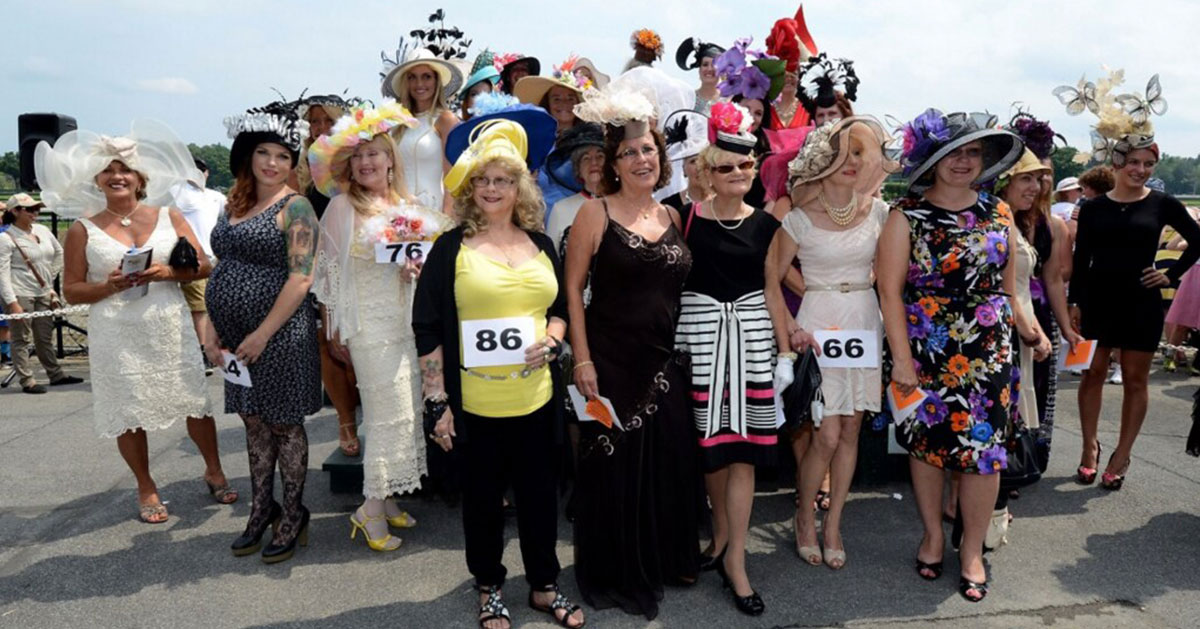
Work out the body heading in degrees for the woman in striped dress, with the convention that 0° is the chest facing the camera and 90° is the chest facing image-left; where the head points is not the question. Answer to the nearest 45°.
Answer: approximately 0°

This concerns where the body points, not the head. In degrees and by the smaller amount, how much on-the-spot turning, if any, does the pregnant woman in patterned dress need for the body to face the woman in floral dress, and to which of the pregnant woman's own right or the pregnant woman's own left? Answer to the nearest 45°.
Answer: approximately 90° to the pregnant woman's own left

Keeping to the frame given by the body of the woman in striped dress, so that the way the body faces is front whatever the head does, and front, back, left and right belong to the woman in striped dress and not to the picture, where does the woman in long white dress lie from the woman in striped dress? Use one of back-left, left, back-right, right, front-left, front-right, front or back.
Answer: right

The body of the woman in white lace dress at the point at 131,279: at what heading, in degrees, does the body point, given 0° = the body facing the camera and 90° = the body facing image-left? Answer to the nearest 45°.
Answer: approximately 0°

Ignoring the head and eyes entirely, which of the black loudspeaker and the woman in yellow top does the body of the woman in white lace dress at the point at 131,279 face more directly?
the woman in yellow top

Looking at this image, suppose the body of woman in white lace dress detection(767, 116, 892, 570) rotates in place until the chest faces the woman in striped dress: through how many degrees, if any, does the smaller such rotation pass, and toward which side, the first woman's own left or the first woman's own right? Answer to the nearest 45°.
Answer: approximately 45° to the first woman's own right

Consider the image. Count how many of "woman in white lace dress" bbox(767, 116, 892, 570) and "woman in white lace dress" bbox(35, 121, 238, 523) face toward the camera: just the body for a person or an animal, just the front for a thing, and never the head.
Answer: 2

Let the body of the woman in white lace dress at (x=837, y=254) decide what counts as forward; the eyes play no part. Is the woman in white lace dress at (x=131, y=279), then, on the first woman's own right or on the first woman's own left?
on the first woman's own right

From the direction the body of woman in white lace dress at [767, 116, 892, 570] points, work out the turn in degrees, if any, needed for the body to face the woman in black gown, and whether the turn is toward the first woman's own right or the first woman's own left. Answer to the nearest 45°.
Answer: approximately 45° to the first woman's own right

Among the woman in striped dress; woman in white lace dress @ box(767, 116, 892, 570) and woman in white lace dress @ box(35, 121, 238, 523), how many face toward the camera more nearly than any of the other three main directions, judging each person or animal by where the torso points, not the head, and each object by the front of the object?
3

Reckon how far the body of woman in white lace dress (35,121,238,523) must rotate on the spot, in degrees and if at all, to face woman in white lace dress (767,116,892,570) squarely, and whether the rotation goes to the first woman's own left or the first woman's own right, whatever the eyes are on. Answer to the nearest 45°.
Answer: approximately 45° to the first woman's own left

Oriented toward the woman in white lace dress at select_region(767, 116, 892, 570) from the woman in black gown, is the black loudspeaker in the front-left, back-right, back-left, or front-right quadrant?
back-left

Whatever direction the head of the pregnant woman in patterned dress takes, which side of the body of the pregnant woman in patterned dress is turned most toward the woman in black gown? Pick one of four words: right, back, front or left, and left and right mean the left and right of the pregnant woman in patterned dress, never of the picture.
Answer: left

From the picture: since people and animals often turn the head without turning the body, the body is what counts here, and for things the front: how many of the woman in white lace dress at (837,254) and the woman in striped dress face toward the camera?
2
